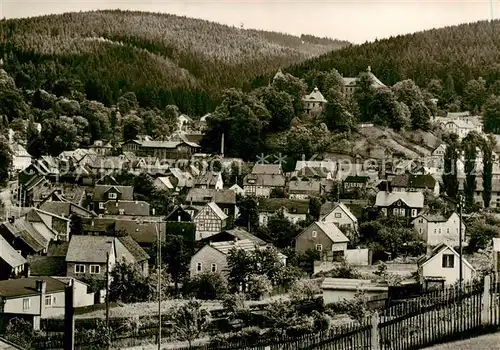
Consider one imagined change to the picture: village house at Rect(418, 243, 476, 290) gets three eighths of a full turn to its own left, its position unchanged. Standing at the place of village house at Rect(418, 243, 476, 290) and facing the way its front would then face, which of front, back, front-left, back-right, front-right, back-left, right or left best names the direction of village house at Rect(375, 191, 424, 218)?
front-left

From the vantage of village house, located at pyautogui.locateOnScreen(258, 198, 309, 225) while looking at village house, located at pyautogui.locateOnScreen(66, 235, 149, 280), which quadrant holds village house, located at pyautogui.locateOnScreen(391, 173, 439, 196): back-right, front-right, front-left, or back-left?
back-left

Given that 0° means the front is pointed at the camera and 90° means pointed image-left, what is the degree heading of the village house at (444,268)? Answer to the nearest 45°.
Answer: approximately 0°

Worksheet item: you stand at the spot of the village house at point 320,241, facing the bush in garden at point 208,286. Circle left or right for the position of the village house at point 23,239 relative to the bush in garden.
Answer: right

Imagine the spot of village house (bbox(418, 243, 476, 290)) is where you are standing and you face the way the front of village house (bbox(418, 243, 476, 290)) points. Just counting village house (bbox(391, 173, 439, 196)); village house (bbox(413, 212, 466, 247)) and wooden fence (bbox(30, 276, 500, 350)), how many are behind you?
2

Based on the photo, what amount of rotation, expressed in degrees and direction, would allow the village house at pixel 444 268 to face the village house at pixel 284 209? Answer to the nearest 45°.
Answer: approximately 135° to its right

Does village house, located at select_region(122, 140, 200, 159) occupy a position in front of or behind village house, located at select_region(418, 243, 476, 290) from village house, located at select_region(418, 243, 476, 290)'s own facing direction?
behind

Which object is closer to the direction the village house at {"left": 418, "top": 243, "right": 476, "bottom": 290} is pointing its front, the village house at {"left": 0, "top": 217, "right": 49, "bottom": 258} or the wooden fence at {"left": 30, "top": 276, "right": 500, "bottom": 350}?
the wooden fence

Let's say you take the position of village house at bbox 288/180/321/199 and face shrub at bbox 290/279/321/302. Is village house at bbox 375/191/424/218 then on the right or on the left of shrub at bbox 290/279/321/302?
left

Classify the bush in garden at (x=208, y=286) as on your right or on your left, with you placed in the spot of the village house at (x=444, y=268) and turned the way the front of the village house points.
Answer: on your right

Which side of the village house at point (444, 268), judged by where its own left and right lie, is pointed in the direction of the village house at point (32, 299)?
right

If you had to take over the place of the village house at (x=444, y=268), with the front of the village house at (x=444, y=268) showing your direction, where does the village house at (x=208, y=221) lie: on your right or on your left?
on your right

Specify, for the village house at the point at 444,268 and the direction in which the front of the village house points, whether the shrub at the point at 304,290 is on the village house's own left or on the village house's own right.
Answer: on the village house's own right

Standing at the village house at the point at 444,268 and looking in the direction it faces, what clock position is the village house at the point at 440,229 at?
the village house at the point at 440,229 is roughly at 6 o'clock from the village house at the point at 444,268.

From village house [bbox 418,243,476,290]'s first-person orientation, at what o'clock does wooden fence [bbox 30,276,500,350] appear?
The wooden fence is roughly at 12 o'clock from the village house.
